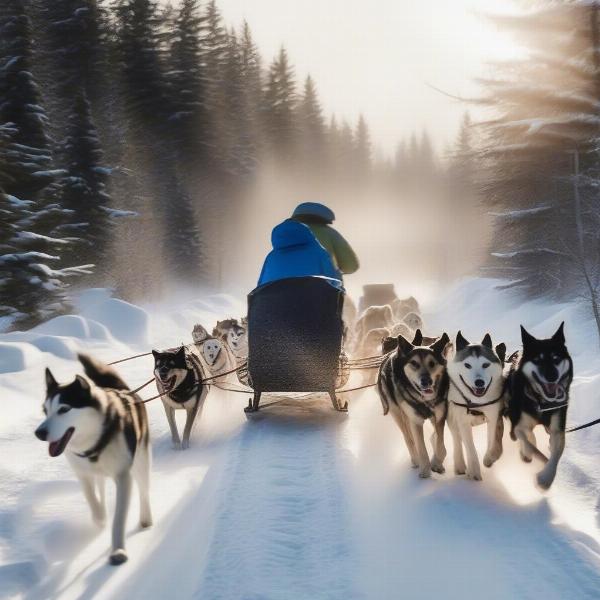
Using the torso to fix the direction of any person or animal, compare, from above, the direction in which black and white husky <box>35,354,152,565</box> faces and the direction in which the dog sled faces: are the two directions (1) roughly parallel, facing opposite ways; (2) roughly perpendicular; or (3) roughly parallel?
roughly parallel, facing opposite ways

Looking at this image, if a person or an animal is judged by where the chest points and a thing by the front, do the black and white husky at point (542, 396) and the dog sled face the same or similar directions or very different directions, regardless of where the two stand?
very different directions

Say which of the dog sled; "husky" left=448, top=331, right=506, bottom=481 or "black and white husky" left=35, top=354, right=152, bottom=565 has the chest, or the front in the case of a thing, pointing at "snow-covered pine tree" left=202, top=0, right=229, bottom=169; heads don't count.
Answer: the dog sled

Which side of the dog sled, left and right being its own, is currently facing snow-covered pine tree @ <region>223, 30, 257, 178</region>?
front

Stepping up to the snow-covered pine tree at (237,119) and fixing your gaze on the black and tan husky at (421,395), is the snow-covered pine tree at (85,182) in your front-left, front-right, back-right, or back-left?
front-right

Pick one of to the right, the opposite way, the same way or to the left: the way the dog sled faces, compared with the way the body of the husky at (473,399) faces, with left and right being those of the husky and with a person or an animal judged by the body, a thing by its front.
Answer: the opposite way

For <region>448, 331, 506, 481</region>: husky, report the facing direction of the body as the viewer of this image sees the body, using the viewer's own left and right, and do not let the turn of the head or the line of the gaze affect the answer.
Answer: facing the viewer

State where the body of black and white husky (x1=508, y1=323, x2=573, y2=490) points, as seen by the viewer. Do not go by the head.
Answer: toward the camera

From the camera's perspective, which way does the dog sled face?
away from the camera

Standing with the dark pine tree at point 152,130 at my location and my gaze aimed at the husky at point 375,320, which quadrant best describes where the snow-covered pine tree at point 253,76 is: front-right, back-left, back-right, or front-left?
back-left

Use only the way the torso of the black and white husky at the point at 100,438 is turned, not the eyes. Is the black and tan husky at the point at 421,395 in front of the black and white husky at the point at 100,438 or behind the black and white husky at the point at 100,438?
behind

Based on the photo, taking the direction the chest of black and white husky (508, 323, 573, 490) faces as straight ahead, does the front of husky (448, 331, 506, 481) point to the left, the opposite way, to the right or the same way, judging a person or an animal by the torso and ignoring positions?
the same way
